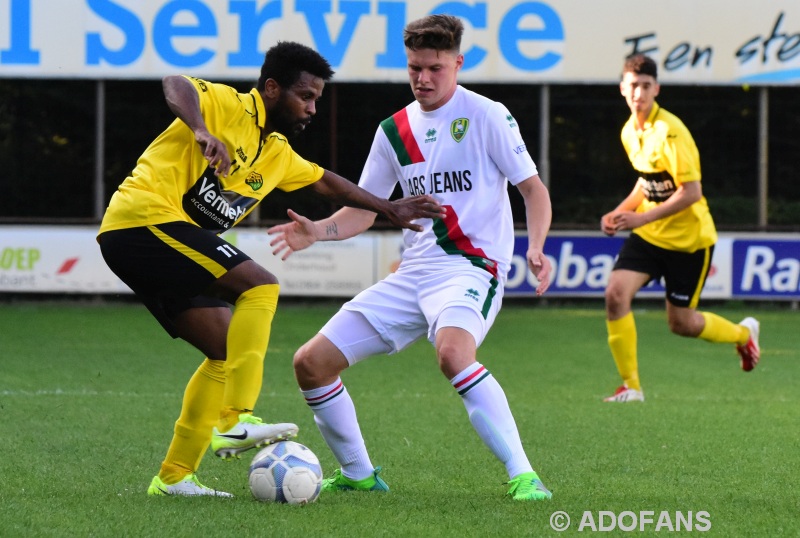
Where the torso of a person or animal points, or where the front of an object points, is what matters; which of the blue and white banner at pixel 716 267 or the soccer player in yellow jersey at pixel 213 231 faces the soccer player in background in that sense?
the blue and white banner

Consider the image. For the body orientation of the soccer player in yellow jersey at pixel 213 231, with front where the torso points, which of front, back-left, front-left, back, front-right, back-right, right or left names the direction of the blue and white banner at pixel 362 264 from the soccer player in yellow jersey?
back-left

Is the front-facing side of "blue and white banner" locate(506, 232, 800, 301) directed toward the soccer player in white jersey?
yes

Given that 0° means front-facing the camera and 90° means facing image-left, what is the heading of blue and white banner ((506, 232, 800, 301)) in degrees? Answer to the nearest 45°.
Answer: approximately 0°

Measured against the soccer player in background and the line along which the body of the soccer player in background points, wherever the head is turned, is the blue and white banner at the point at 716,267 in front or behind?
behind
